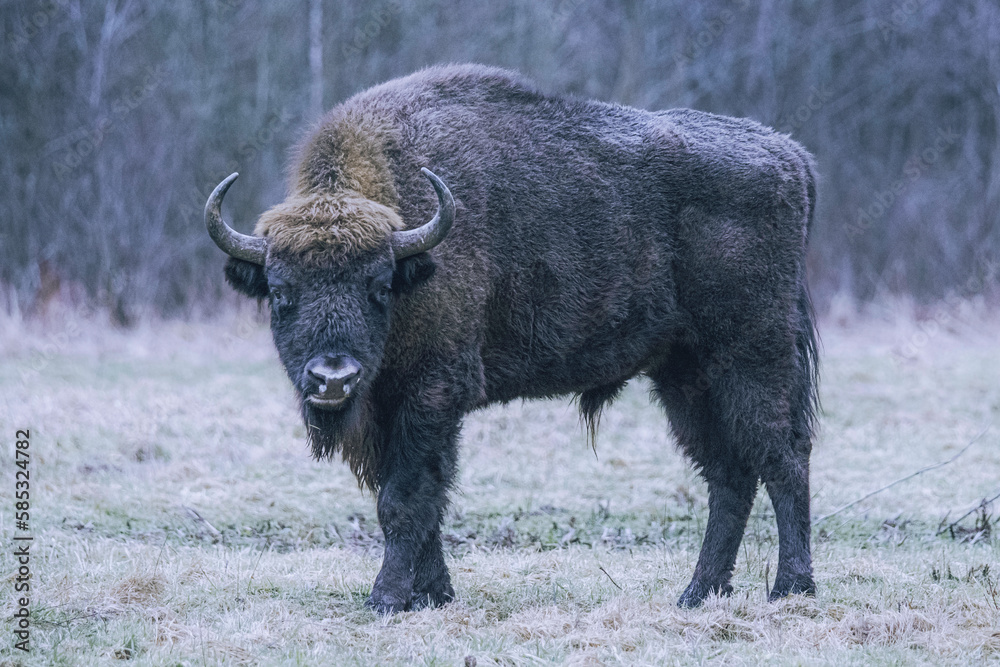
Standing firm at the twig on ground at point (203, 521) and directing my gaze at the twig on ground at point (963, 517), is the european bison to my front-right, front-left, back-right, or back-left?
front-right

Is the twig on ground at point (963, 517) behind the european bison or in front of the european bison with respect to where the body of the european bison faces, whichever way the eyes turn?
behind

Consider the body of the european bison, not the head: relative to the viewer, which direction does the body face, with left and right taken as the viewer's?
facing the viewer and to the left of the viewer
